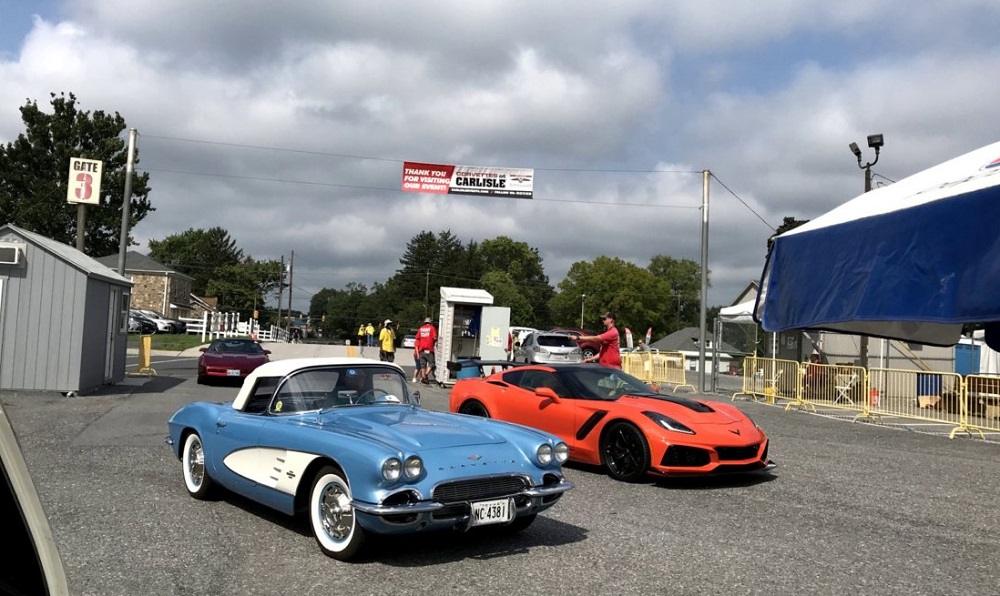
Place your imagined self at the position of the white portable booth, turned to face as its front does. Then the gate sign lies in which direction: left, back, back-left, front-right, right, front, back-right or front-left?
right

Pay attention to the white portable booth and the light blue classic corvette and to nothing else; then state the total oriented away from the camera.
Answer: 0

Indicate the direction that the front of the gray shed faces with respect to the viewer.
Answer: facing to the right of the viewer

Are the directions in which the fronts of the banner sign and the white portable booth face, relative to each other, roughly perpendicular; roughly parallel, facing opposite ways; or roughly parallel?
roughly parallel

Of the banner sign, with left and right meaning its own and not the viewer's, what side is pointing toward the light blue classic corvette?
front

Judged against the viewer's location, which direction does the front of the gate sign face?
facing the viewer

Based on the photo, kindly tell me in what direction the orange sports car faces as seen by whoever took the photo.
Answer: facing the viewer and to the right of the viewer

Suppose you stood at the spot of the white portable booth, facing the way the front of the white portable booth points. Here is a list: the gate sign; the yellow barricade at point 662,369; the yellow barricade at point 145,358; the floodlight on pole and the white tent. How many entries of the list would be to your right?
2

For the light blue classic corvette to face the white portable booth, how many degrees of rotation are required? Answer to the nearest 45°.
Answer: approximately 135° to its left

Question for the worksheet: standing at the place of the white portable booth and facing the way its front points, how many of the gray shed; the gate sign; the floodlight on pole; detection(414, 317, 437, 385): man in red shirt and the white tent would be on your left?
2

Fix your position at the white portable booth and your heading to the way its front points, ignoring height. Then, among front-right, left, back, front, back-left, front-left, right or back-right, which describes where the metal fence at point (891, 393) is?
front-left

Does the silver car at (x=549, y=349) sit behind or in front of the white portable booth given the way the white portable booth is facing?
behind

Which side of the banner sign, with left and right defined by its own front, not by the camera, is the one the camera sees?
front

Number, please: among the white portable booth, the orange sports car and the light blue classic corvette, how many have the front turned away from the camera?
0

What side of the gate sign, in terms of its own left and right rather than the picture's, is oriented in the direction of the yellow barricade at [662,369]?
left

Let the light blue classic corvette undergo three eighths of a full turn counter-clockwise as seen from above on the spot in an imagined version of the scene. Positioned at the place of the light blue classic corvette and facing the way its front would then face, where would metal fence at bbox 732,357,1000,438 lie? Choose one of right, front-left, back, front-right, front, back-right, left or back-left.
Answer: front-right

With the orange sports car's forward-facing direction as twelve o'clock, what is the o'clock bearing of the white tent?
The white tent is roughly at 8 o'clock from the orange sports car.

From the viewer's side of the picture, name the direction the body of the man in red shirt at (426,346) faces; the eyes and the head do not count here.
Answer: away from the camera
